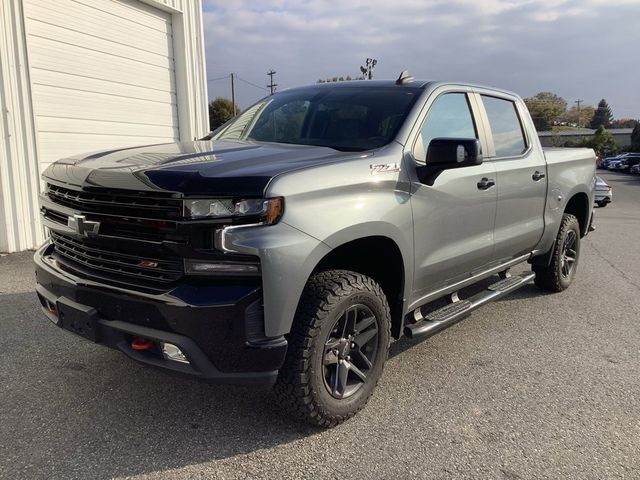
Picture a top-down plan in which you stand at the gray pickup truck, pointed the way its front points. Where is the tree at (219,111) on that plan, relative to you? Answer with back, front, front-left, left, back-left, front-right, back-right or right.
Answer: back-right

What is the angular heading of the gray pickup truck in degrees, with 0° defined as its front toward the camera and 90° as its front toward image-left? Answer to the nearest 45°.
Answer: approximately 45°
